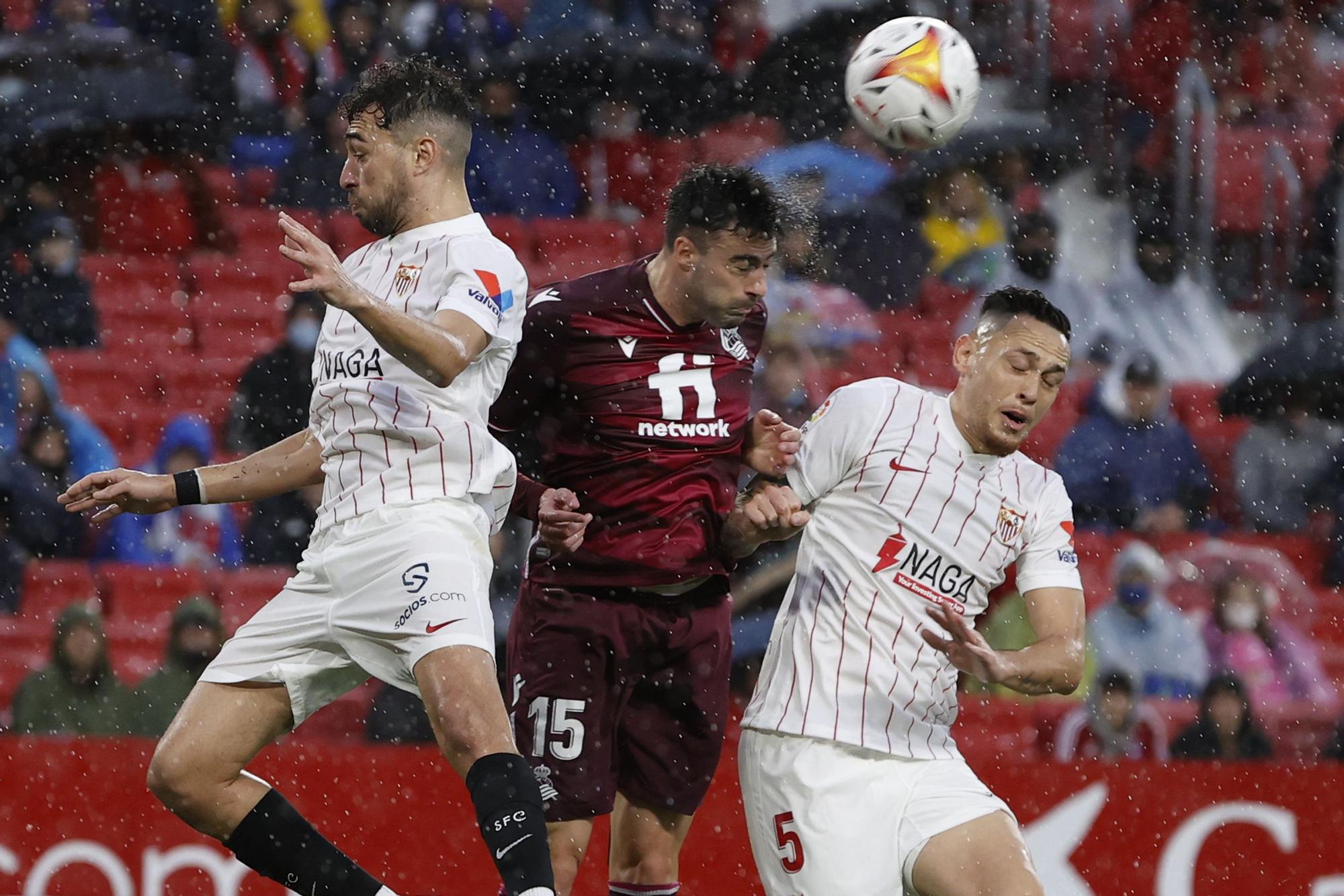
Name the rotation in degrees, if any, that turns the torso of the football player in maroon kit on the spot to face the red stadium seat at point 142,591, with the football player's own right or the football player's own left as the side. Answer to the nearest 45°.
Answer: approximately 180°

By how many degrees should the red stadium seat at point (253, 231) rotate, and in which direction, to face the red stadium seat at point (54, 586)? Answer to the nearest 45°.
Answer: approximately 45° to its right

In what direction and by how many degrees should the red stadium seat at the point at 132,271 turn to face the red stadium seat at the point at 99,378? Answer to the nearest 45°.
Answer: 0° — it already faces it

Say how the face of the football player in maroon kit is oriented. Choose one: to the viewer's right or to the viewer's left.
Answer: to the viewer's right

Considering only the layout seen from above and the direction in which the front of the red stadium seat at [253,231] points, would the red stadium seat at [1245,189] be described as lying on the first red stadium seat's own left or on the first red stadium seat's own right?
on the first red stadium seat's own left

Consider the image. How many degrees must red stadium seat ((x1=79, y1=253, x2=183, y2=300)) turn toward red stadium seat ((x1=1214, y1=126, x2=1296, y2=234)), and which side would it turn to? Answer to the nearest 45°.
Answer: approximately 90° to its left

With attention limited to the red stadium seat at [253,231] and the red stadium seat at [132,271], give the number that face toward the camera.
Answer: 2

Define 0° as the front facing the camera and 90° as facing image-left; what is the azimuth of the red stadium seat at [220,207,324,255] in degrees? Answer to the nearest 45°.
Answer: approximately 0°

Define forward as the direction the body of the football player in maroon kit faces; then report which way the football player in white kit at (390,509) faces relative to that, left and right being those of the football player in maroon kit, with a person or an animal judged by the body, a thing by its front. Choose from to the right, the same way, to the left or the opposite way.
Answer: to the right

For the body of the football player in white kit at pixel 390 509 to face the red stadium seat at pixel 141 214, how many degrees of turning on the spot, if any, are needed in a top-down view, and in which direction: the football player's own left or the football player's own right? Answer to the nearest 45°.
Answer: approximately 135° to the football player's own right

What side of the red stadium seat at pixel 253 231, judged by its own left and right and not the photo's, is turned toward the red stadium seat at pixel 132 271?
right

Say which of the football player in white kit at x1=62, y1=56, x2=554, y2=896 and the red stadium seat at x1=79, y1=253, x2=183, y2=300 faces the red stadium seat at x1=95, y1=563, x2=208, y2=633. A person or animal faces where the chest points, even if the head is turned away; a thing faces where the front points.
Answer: the red stadium seat at x1=79, y1=253, x2=183, y2=300

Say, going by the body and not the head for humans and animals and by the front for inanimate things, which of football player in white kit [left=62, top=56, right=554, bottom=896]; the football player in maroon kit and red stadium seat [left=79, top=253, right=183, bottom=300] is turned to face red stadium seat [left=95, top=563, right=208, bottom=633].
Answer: red stadium seat [left=79, top=253, right=183, bottom=300]
